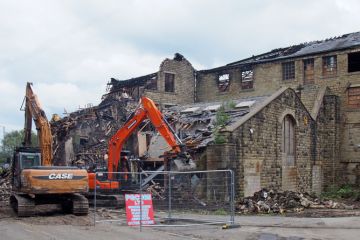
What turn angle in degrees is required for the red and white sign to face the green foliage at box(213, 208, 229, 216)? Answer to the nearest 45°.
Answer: approximately 135° to its left

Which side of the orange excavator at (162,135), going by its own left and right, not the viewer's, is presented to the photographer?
right

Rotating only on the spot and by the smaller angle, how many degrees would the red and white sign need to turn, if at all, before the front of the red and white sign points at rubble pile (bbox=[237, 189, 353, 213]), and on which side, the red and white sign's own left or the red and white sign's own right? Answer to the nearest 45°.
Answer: approximately 135° to the red and white sign's own left

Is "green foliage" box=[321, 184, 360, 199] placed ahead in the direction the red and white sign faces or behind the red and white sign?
behind

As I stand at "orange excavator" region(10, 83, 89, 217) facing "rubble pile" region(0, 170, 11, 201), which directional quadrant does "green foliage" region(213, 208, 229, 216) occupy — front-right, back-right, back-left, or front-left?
back-right

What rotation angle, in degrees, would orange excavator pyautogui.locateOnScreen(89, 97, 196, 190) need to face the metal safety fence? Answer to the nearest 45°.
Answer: approximately 90° to its right

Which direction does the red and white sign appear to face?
toward the camera

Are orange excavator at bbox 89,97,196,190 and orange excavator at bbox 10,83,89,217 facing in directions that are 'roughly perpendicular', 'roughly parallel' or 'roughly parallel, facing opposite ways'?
roughly perpendicular

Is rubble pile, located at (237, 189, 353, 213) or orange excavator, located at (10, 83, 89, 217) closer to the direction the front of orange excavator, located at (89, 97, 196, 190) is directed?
the rubble pile

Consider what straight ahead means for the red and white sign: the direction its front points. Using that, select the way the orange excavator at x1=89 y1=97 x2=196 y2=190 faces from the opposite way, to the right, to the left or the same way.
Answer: to the left

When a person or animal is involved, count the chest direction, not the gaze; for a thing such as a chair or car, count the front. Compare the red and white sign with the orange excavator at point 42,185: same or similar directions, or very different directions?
very different directions

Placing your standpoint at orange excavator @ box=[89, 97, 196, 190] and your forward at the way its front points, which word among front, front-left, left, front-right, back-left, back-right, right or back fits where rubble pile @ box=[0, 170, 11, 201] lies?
back-left

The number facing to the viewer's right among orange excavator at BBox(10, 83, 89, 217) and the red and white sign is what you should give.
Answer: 0

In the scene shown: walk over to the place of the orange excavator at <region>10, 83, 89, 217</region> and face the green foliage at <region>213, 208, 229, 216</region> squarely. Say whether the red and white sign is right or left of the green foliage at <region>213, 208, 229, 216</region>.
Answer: right

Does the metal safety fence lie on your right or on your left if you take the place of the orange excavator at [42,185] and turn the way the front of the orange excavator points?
on your right

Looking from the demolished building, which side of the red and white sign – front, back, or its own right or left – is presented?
back
